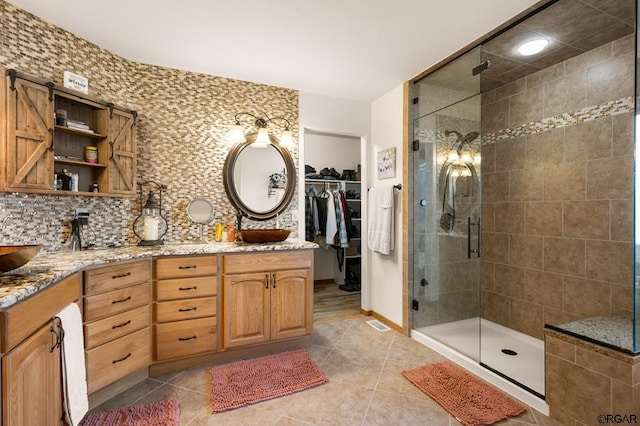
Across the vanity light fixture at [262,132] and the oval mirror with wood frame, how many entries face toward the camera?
2

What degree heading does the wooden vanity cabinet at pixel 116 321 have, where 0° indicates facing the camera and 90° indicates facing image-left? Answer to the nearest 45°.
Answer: approximately 315°

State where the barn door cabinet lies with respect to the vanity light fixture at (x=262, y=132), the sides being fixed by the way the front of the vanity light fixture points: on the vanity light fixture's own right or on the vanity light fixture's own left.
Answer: on the vanity light fixture's own right

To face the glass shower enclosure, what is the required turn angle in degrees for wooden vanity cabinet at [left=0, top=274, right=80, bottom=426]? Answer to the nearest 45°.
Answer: approximately 45° to its left

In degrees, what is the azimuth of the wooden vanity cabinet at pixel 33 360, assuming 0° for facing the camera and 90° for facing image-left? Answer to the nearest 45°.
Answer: approximately 315°

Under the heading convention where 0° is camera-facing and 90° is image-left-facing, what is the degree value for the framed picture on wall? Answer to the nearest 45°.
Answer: approximately 45°
